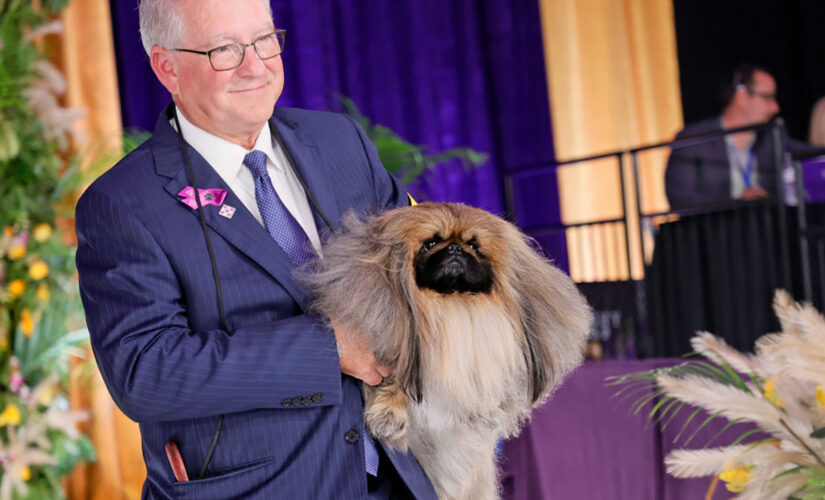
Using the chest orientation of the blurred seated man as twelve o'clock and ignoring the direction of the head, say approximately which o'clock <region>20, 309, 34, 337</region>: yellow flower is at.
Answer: The yellow flower is roughly at 3 o'clock from the blurred seated man.

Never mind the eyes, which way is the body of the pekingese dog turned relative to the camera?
toward the camera

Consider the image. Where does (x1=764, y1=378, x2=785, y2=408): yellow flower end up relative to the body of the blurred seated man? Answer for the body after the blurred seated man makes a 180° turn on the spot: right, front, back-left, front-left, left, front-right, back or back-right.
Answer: back-left

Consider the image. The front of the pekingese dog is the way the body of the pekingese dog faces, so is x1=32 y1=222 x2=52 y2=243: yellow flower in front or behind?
behind

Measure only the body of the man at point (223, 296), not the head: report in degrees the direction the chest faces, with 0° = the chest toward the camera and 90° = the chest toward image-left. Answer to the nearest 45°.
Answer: approximately 315°

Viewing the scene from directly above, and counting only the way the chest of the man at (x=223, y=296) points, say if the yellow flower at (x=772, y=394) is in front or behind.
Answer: in front

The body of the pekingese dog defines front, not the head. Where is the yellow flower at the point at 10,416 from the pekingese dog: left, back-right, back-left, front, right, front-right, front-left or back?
back-right

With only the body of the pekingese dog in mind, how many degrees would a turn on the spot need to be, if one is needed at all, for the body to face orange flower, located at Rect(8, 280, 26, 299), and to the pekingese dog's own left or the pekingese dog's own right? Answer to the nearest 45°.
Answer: approximately 135° to the pekingese dog's own right

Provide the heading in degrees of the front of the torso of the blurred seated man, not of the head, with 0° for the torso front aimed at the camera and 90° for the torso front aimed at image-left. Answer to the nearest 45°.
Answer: approximately 315°

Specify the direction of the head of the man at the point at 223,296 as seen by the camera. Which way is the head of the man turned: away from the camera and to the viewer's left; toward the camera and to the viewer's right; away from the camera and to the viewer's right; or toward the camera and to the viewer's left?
toward the camera and to the viewer's right
